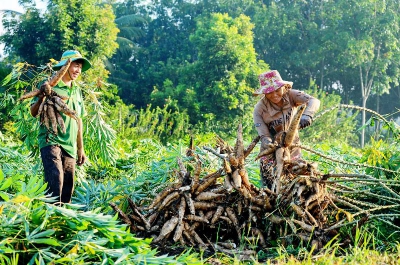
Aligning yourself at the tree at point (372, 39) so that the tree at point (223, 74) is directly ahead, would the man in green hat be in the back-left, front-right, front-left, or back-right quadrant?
front-left

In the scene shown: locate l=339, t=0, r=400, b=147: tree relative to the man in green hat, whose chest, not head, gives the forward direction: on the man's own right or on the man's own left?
on the man's own left

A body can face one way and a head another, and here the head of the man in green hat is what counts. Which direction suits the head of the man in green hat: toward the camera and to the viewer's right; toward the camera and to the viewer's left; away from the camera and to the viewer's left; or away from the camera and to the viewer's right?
toward the camera and to the viewer's right

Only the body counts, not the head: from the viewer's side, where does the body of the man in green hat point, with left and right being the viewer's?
facing the viewer and to the right of the viewer
